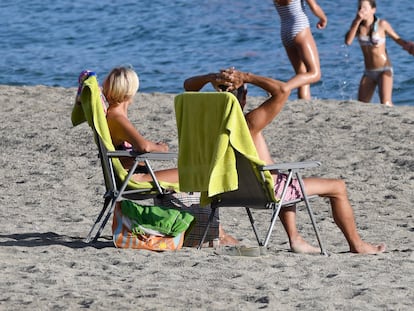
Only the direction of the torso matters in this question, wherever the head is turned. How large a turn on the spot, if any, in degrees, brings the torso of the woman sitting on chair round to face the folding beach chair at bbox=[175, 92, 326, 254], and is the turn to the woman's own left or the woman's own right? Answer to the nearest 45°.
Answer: approximately 45° to the woman's own right

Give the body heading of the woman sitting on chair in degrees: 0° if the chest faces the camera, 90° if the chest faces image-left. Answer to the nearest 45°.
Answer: approximately 270°

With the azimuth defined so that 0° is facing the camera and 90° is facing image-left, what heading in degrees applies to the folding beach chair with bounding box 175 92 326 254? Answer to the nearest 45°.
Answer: approximately 225°

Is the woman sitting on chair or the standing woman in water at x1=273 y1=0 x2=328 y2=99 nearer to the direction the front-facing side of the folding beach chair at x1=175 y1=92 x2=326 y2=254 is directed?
the standing woman in water

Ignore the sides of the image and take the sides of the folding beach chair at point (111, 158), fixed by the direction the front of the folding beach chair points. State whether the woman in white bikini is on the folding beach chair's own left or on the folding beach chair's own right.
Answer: on the folding beach chair's own left

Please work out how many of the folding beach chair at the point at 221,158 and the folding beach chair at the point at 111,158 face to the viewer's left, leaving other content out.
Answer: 0

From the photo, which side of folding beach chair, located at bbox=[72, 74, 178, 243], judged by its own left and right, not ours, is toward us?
right

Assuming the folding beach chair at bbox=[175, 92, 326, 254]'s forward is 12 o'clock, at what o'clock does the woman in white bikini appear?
The woman in white bikini is roughly at 11 o'clock from the folding beach chair.
